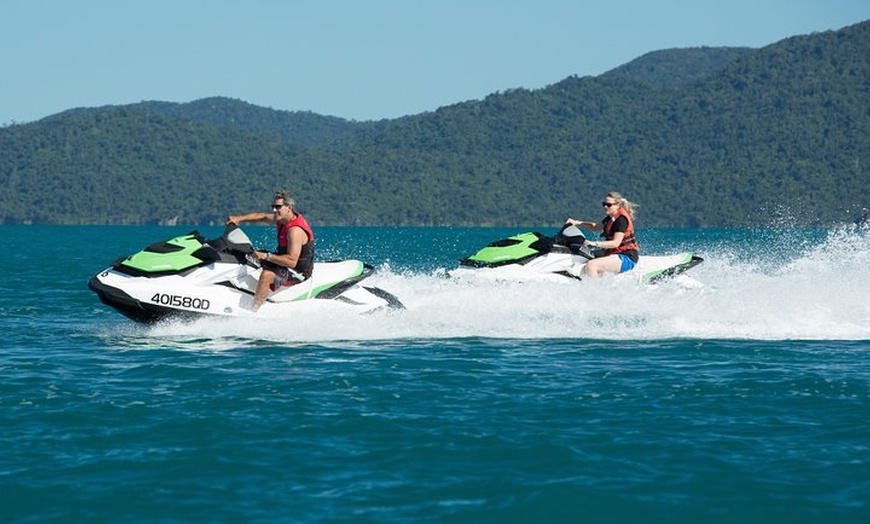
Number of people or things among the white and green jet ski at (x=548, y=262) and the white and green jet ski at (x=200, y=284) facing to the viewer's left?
2

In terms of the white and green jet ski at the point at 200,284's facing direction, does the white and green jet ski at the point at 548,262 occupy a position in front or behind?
behind

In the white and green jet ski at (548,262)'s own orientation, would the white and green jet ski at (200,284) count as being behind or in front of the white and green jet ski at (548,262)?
in front

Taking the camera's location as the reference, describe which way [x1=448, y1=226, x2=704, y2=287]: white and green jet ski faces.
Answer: facing to the left of the viewer

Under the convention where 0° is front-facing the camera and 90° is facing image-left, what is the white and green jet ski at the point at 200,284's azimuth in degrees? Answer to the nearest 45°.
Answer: approximately 90°

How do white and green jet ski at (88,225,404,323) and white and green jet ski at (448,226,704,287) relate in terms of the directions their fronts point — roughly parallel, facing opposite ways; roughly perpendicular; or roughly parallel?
roughly parallel
